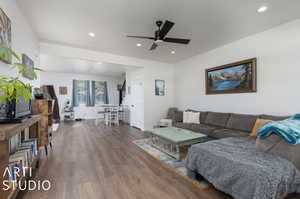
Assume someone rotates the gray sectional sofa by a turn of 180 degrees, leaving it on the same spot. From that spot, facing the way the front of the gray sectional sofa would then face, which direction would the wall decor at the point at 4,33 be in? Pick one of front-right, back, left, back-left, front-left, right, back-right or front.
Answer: back

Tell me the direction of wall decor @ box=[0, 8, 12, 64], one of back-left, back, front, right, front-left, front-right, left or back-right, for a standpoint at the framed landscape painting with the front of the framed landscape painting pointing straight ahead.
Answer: front

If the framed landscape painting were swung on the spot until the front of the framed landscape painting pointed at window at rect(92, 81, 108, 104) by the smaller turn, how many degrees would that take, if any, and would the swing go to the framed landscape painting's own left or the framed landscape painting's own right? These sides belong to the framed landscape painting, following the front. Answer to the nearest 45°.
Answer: approximately 45° to the framed landscape painting's own right

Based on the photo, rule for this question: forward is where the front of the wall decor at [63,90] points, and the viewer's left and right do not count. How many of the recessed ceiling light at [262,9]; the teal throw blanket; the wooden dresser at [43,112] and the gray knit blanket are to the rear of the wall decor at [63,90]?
0

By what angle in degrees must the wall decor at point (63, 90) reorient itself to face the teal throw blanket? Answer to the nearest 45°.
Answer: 0° — it already faces it

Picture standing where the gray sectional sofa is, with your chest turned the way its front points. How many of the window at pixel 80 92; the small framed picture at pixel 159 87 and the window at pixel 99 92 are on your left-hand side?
0

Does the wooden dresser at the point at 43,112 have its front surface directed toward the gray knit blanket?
no

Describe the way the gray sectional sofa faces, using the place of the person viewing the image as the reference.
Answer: facing the viewer and to the left of the viewer

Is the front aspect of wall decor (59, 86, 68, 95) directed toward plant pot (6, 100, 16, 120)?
yes

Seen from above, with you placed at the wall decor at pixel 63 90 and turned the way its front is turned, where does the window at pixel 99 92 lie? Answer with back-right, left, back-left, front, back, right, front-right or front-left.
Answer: left

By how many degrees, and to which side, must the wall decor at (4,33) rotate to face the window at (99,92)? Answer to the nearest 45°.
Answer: approximately 45° to its left

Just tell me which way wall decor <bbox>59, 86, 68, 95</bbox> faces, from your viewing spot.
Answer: facing the viewer

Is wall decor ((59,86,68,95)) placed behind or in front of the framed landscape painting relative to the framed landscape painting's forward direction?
in front

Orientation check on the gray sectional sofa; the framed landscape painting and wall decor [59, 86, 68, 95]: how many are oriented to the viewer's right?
0

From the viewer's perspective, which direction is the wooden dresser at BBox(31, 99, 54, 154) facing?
to the viewer's right

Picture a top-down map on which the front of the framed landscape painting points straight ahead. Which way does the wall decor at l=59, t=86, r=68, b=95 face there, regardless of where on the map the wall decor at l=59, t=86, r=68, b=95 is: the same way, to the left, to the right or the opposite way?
to the left

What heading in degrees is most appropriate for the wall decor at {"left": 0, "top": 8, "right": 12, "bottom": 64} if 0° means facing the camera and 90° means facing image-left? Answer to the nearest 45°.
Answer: approximately 270°

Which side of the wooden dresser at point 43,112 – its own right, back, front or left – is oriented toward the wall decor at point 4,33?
right

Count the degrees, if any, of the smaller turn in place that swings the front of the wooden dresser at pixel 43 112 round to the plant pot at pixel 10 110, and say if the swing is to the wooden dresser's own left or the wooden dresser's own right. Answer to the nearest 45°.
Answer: approximately 90° to the wooden dresser's own right
